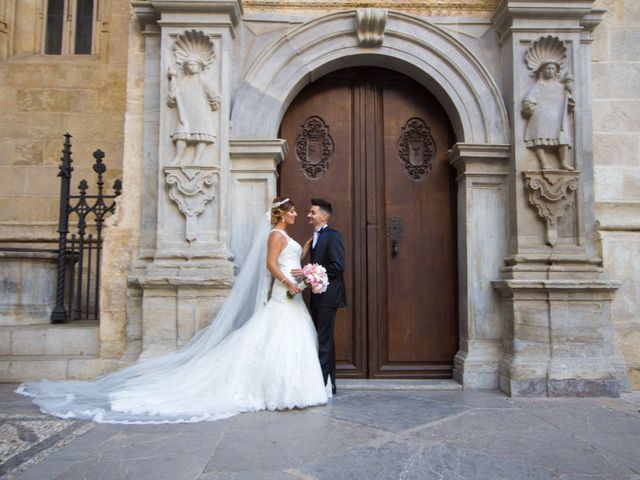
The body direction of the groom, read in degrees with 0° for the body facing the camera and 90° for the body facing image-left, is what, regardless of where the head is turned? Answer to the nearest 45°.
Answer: approximately 90°

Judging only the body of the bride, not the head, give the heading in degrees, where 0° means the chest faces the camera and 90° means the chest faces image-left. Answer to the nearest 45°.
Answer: approximately 270°

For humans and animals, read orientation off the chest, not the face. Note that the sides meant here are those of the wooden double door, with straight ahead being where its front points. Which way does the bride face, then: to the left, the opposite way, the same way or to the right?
to the left

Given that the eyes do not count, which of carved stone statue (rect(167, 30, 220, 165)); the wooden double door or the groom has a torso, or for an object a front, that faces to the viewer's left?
the groom

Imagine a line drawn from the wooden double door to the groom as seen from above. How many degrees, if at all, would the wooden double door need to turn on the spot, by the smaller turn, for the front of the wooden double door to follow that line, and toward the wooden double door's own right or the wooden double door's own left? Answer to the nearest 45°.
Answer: approximately 45° to the wooden double door's own right

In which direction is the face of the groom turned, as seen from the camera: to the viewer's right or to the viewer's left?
to the viewer's left

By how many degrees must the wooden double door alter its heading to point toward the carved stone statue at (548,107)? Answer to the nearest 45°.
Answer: approximately 90° to its left

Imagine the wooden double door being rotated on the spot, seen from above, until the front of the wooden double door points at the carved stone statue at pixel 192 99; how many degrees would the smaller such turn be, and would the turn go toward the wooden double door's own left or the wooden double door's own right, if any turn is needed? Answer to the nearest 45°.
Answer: approximately 90° to the wooden double door's own right

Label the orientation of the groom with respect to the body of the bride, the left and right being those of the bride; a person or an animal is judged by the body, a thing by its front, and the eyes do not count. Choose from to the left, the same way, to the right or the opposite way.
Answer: the opposite way

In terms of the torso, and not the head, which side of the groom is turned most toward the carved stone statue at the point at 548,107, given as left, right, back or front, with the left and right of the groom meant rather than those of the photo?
back

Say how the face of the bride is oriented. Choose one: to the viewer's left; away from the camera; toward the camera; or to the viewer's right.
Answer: to the viewer's right

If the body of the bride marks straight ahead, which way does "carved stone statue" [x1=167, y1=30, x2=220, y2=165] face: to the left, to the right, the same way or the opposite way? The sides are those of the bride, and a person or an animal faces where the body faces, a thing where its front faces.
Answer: to the right
